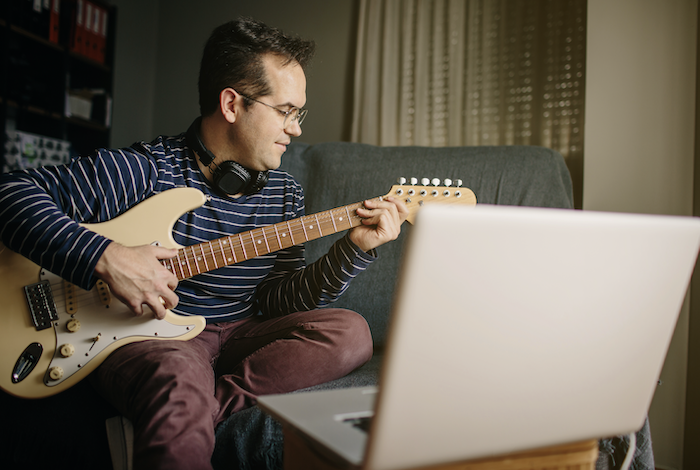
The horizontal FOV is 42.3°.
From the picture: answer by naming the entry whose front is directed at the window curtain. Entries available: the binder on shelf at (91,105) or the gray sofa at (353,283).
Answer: the binder on shelf

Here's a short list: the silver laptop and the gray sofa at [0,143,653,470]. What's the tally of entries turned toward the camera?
1

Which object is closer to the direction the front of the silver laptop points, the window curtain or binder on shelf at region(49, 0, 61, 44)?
the binder on shelf

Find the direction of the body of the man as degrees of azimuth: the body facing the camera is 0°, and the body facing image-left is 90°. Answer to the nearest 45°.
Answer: approximately 315°

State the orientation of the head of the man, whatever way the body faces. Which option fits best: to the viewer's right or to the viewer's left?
to the viewer's right
